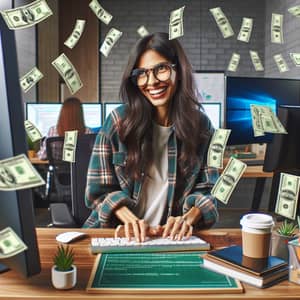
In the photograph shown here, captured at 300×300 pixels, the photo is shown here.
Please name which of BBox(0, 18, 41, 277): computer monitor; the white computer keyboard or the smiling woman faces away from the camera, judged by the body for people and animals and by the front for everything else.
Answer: the white computer keyboard

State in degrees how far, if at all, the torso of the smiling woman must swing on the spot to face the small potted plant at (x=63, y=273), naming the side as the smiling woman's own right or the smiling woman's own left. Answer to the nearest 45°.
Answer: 0° — they already face it

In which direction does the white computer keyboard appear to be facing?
away from the camera

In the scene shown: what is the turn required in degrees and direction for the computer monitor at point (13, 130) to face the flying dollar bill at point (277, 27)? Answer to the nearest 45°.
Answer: approximately 90° to its left

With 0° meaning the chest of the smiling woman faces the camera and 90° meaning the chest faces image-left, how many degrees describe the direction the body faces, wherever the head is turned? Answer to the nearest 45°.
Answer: approximately 0°

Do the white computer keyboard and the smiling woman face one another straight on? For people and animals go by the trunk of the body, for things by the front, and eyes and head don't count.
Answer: yes

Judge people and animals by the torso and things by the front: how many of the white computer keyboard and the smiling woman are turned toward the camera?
1
